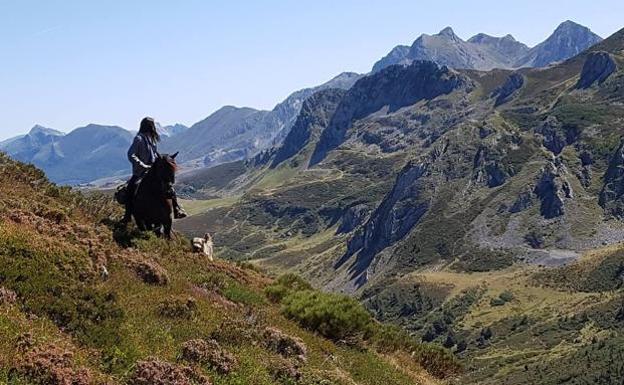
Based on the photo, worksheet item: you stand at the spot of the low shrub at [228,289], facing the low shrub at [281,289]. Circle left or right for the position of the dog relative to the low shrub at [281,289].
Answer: left

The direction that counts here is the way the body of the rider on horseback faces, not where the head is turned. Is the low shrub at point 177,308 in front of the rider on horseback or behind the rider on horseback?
in front

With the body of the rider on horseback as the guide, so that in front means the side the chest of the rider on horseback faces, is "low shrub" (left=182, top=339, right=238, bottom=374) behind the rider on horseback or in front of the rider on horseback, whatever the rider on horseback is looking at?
in front

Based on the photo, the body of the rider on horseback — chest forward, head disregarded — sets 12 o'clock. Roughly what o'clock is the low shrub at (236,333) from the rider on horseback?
The low shrub is roughly at 1 o'clock from the rider on horseback.

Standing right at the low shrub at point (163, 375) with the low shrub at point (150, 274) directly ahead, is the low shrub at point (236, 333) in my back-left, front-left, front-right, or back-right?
front-right

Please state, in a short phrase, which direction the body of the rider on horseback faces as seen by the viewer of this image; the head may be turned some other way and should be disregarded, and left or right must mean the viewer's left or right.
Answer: facing the viewer and to the right of the viewer

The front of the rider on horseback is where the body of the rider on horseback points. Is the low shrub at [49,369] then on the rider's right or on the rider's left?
on the rider's right
